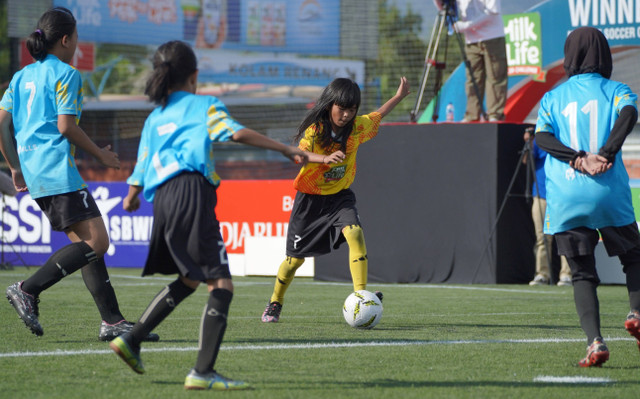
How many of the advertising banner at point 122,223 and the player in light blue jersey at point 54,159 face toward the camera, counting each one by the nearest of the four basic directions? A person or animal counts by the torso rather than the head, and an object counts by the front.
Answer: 1

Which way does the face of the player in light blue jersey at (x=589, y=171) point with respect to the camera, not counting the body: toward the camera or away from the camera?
away from the camera

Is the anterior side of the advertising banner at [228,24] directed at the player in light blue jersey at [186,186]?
yes

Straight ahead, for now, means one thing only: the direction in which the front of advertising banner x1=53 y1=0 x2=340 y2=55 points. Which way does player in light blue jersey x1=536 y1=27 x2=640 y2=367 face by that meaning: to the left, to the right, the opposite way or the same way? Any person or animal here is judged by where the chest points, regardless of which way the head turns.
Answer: the opposite way

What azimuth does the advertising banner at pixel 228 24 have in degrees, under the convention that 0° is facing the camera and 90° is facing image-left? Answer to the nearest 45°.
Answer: approximately 0°

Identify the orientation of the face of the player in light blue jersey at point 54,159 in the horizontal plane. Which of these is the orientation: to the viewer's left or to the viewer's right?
to the viewer's right

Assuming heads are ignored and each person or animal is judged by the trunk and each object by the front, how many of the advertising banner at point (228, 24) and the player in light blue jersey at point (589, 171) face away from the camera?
1

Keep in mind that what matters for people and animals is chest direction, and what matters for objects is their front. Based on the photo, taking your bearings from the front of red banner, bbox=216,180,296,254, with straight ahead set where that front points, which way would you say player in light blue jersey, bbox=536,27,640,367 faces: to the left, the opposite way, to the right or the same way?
the opposite way

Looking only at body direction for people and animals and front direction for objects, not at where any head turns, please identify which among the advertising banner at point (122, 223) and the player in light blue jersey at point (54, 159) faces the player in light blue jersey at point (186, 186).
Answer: the advertising banner
